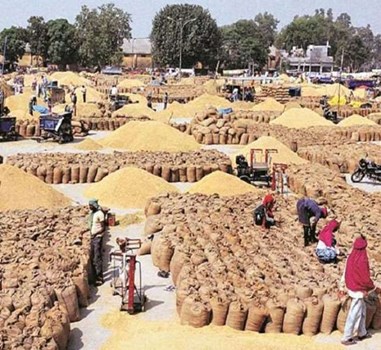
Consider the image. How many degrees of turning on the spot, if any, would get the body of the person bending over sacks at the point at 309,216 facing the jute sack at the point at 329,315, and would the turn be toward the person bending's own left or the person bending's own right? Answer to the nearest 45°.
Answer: approximately 90° to the person bending's own right

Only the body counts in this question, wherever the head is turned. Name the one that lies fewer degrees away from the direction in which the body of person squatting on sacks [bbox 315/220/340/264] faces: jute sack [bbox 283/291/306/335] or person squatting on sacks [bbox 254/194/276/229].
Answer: the person squatting on sacks

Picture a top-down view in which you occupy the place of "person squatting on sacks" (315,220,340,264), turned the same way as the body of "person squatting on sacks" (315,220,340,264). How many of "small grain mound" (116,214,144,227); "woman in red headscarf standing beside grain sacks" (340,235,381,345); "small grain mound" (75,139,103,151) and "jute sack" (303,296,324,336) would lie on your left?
2

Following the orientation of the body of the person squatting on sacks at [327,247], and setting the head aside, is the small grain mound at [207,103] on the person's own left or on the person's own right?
on the person's own left

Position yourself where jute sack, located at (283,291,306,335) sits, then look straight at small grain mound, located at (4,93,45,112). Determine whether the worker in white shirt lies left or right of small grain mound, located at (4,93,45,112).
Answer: left

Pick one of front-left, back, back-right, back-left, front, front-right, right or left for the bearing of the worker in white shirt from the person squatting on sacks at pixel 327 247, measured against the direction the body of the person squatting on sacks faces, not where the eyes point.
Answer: back-left

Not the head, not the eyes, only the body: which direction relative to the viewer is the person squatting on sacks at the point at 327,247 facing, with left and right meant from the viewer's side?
facing away from the viewer and to the right of the viewer

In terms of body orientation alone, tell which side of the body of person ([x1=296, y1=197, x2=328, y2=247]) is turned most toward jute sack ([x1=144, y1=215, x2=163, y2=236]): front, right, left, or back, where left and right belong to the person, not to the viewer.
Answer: back

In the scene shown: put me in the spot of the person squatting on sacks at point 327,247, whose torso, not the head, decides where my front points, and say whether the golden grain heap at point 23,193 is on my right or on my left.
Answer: on my left

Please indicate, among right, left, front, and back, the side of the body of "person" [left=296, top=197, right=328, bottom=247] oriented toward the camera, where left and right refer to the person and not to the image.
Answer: right
